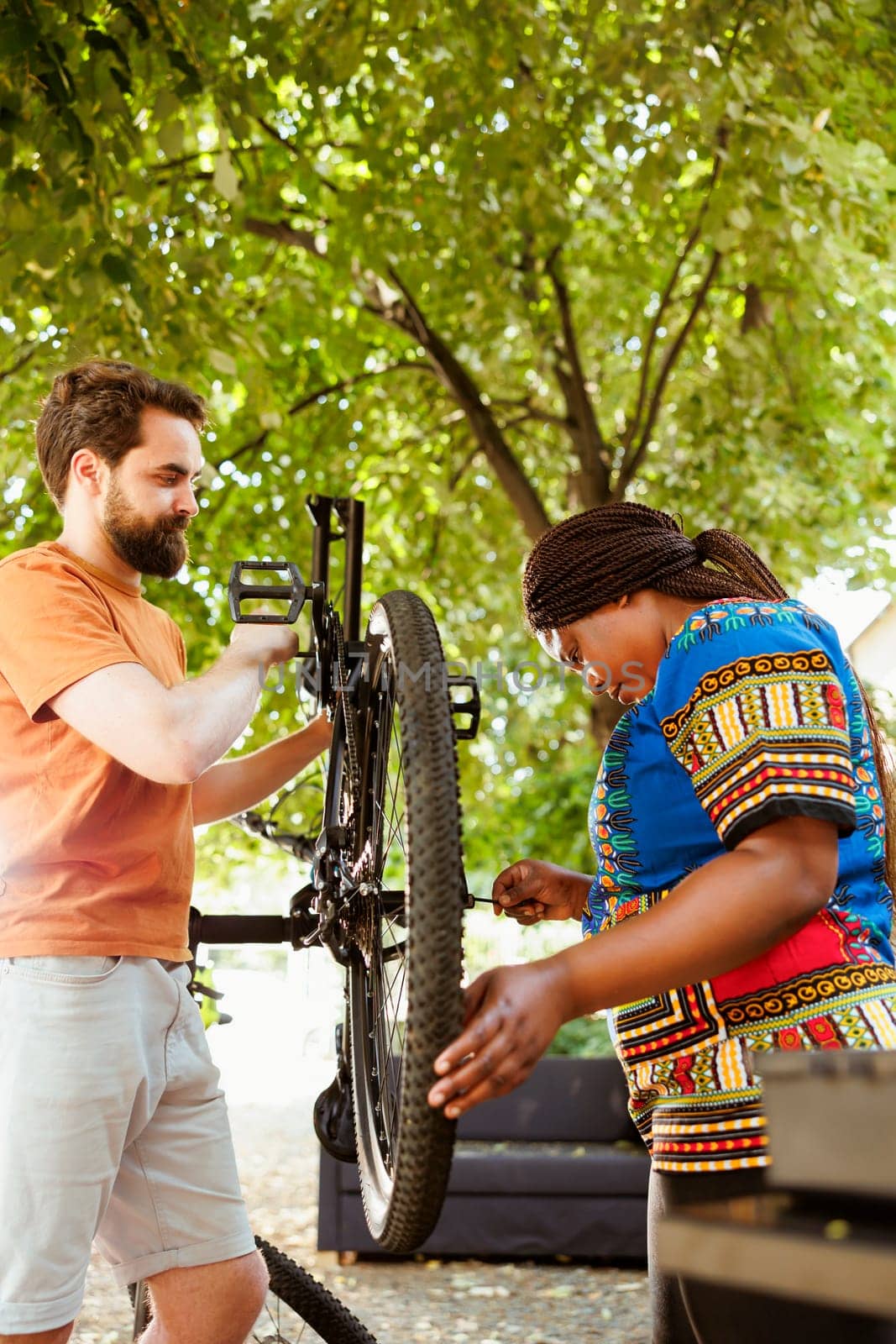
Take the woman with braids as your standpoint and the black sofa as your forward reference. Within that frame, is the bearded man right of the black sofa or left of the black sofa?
left

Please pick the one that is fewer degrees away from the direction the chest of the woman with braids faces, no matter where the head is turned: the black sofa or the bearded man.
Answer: the bearded man

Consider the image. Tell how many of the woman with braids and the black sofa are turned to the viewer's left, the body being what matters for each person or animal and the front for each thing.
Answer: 1

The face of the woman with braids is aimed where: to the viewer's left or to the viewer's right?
to the viewer's left

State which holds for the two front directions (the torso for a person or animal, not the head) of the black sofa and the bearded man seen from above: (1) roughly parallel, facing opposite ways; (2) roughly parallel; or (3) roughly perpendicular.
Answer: roughly perpendicular

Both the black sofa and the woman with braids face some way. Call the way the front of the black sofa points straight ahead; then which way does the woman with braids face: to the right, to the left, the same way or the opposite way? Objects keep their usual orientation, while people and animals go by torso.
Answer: to the right

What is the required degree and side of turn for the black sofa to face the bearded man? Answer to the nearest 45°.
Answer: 0° — it already faces them

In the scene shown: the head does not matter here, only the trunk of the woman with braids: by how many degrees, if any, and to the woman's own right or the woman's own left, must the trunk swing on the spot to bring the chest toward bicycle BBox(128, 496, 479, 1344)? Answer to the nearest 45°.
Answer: approximately 45° to the woman's own right

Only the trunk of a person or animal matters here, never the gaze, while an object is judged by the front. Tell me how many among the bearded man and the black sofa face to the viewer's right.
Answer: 1

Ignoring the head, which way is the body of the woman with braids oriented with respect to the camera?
to the viewer's left

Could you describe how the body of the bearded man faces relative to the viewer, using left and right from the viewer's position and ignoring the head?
facing to the right of the viewer

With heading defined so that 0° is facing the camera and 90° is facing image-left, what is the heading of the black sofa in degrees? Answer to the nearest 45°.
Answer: approximately 0°

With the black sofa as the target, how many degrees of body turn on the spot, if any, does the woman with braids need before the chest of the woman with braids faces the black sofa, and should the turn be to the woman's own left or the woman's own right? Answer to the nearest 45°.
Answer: approximately 90° to the woman's own right
